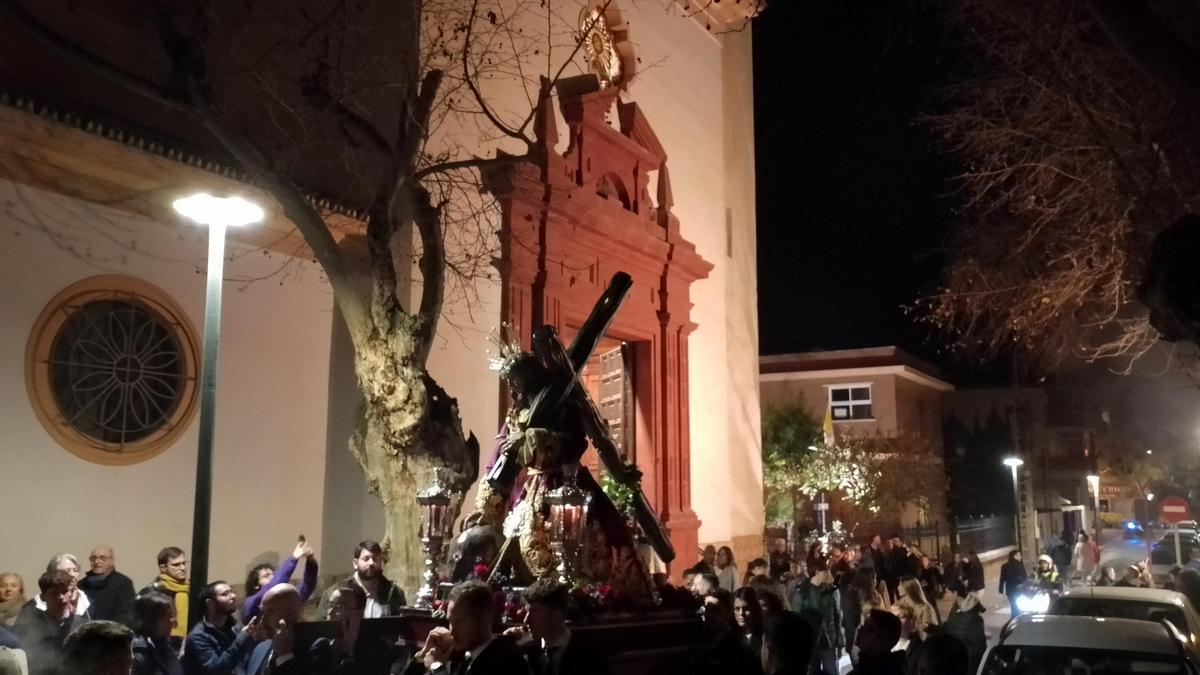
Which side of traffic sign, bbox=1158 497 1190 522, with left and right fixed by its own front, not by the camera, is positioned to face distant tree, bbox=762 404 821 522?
right

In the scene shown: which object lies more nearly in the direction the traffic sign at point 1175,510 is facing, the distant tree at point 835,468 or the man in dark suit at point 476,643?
the man in dark suit

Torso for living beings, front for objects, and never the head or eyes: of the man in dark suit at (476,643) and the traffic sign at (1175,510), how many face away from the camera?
0

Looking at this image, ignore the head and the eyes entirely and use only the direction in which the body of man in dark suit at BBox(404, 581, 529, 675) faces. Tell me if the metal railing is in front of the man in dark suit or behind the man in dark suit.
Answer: behind

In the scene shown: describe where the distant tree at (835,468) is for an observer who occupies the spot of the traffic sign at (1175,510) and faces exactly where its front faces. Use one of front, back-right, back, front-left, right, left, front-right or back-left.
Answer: right

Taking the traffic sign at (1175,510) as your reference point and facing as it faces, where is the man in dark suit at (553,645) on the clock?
The man in dark suit is roughly at 12 o'clock from the traffic sign.

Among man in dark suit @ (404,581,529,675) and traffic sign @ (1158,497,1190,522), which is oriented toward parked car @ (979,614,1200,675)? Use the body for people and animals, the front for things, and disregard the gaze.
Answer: the traffic sign

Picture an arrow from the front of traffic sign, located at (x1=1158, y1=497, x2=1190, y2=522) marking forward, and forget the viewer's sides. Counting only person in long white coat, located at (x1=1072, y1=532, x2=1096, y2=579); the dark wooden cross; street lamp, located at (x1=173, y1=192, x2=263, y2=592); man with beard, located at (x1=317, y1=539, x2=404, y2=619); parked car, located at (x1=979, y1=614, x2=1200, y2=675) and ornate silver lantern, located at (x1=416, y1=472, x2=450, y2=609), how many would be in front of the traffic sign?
6

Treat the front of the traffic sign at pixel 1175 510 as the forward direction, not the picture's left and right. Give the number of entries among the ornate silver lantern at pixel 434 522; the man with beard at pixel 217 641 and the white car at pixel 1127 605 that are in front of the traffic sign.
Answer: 3

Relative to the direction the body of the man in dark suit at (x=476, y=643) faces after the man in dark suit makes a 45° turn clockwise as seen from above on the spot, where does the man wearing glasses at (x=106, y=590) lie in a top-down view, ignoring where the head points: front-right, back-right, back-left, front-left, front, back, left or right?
front-right
